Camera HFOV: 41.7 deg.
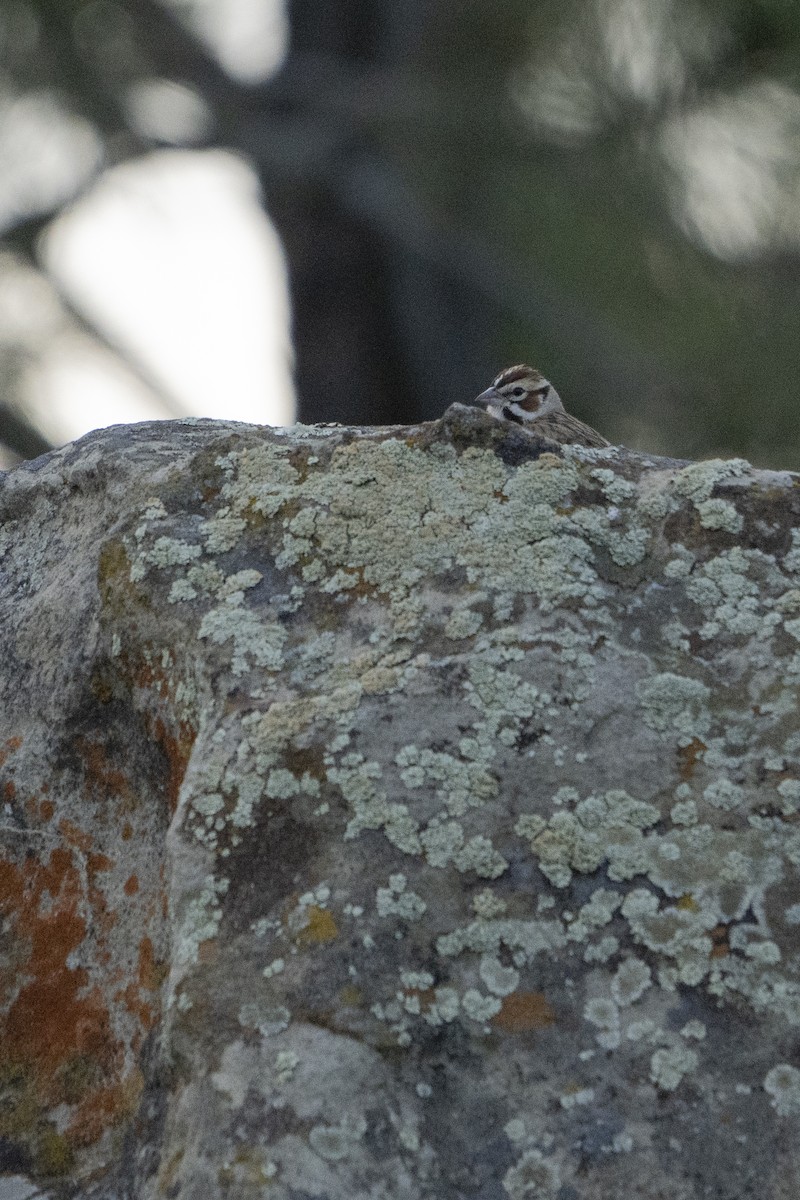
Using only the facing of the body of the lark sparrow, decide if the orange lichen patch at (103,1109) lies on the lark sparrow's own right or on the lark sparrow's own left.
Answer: on the lark sparrow's own left

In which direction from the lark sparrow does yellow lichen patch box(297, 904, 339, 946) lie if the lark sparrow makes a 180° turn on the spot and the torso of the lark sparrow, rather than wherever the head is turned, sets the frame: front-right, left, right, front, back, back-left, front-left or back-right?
right

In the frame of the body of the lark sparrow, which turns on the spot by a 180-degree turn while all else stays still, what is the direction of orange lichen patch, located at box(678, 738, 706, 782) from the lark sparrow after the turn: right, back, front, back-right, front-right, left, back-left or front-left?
right

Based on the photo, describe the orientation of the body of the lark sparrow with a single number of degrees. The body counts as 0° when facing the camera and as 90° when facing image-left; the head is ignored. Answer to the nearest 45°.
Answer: approximately 90°

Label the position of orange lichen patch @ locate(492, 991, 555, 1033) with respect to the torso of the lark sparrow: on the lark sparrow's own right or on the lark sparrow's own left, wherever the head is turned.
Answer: on the lark sparrow's own left

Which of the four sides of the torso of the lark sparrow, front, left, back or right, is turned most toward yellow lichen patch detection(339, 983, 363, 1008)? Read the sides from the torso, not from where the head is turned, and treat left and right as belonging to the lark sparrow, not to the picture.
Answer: left

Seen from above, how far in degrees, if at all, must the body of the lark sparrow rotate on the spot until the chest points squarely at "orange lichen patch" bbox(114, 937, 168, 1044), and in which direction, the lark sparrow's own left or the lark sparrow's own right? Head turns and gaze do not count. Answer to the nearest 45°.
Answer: approximately 90° to the lark sparrow's own left
